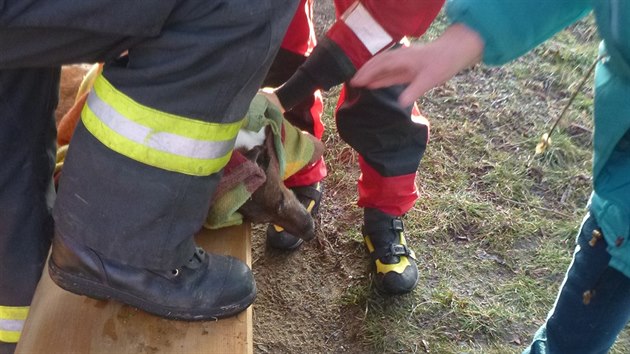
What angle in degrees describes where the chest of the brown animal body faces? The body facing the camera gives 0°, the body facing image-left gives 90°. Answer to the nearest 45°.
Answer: approximately 270°

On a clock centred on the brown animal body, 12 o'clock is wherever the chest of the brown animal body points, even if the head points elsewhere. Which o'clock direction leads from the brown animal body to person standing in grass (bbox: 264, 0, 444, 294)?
The person standing in grass is roughly at 12 o'clock from the brown animal body.
